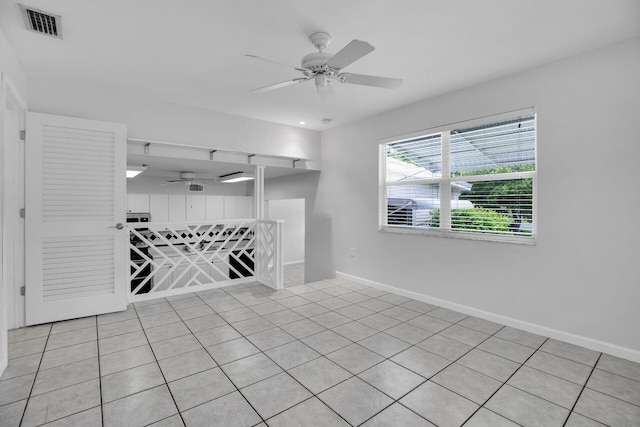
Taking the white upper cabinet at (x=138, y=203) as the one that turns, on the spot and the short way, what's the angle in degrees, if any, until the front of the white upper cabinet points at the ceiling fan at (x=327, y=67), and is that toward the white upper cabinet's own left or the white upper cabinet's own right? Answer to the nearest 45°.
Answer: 0° — it already faces it

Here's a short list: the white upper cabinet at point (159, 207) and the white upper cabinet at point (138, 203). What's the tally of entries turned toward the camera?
2

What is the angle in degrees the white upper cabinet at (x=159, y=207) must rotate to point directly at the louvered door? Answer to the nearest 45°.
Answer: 0° — it already faces it

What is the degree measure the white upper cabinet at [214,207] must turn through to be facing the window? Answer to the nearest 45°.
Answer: approximately 45° to its left

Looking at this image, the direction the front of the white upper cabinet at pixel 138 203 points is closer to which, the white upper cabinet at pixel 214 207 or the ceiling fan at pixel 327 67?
the ceiling fan

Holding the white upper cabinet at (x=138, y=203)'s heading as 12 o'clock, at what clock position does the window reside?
The window is roughly at 11 o'clock from the white upper cabinet.

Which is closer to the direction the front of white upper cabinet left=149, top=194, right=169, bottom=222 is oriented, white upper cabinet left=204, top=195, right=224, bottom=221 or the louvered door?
the louvered door
